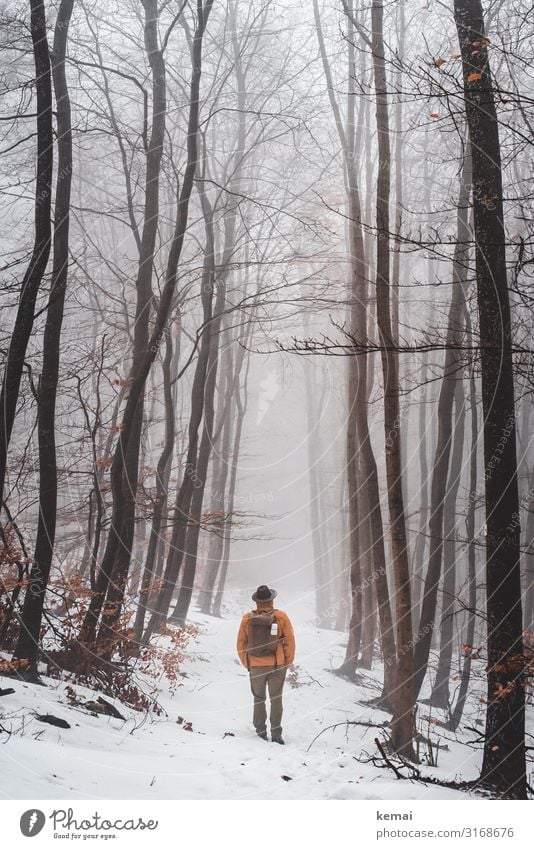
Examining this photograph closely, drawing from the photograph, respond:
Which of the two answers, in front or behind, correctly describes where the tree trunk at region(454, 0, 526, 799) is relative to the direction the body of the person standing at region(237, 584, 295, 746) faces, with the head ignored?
behind

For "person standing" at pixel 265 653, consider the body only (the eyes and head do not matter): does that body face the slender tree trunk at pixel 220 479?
yes

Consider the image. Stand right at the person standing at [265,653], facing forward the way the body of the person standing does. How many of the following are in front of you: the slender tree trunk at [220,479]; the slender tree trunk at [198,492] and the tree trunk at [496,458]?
2

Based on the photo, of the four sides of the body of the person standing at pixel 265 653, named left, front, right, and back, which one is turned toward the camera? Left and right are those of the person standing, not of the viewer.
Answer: back

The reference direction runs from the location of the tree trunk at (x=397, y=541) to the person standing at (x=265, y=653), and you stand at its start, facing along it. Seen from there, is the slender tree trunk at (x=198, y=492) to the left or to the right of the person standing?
right

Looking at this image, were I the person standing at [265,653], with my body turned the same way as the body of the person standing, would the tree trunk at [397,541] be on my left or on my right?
on my right
